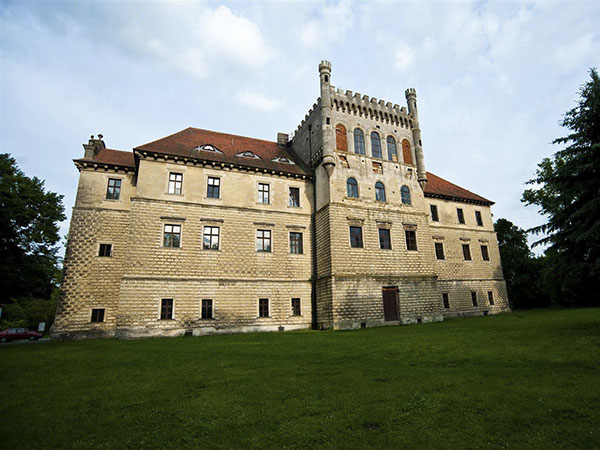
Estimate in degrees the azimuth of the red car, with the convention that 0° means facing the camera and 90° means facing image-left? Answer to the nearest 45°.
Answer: approximately 270°

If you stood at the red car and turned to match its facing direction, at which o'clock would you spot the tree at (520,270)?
The tree is roughly at 1 o'clock from the red car.
